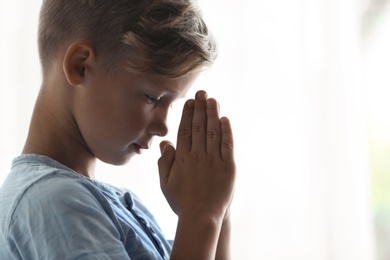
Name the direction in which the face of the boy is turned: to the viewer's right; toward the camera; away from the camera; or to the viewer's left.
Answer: to the viewer's right

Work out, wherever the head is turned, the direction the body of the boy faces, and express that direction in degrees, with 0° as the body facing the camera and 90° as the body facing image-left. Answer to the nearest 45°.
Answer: approximately 270°
